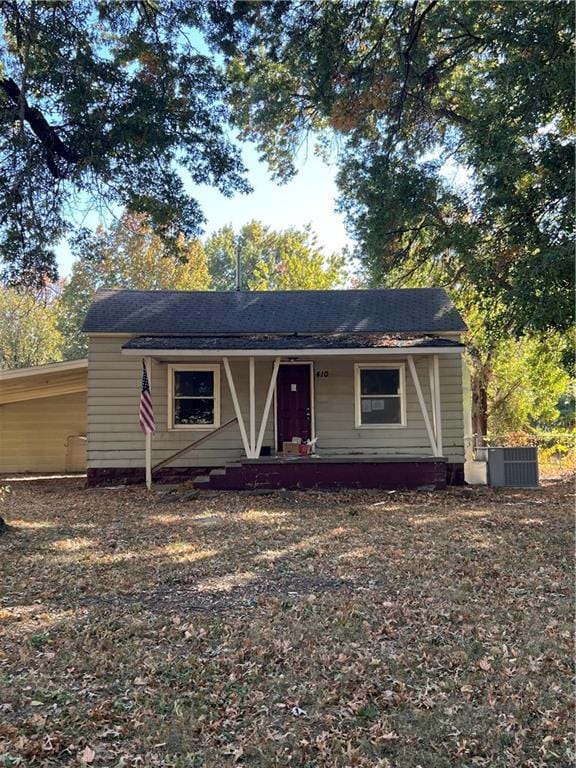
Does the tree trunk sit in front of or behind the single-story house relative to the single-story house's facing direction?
behind

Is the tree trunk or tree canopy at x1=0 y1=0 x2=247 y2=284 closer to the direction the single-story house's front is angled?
the tree canopy

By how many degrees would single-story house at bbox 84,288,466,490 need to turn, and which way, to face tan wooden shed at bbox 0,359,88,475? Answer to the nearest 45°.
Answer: approximately 135° to its right

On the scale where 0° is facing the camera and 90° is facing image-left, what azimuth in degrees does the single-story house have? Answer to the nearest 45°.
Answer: approximately 0°

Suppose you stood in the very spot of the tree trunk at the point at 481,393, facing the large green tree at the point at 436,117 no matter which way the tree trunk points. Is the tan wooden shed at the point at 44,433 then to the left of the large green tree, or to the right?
right

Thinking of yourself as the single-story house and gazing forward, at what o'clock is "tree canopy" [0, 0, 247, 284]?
The tree canopy is roughly at 1 o'clock from the single-story house.
